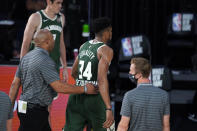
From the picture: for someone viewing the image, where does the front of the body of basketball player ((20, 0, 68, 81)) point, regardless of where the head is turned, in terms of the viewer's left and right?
facing the viewer and to the right of the viewer

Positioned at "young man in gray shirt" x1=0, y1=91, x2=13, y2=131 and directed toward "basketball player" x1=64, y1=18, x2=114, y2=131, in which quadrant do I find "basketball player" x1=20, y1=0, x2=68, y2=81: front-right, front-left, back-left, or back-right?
front-left

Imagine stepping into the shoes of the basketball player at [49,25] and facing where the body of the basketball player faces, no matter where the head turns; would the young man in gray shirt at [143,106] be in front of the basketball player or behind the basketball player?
in front

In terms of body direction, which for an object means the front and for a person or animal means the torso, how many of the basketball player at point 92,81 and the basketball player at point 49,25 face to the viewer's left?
0

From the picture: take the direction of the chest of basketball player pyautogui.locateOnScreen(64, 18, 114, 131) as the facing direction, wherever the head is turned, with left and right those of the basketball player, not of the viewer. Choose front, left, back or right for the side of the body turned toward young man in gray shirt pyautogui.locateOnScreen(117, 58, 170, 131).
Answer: right

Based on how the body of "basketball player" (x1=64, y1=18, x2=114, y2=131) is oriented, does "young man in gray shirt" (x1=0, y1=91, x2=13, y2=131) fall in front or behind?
behind

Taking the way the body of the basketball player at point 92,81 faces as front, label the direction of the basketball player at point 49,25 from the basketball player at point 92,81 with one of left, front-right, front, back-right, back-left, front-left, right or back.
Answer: left

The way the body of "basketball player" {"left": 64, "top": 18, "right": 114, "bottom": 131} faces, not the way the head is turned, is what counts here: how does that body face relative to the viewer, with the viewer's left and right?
facing away from the viewer and to the right of the viewer

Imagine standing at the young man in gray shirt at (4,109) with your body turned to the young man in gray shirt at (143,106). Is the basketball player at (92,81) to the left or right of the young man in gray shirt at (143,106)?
left
